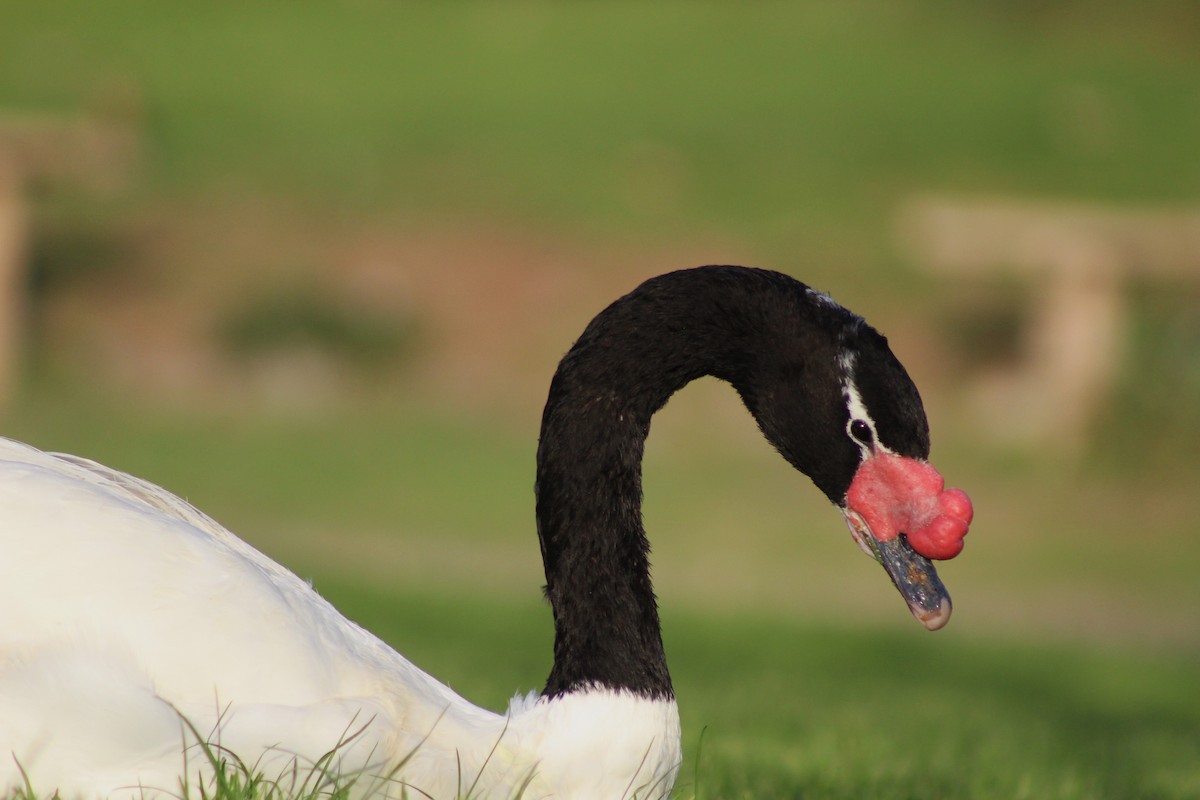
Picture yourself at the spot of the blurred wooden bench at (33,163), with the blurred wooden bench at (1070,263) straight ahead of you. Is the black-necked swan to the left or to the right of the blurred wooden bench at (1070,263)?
right

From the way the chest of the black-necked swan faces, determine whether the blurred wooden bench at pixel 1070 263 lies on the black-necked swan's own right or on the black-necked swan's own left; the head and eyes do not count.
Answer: on the black-necked swan's own left

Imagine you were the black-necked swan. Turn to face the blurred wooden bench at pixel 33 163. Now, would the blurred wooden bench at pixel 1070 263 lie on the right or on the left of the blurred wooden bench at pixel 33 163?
right

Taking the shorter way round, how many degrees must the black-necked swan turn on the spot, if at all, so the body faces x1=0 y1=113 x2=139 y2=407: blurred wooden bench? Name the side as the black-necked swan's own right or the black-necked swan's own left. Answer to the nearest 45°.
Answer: approximately 135° to the black-necked swan's own left

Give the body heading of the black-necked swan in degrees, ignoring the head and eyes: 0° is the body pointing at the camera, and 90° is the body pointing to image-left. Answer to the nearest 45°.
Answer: approximately 270°
